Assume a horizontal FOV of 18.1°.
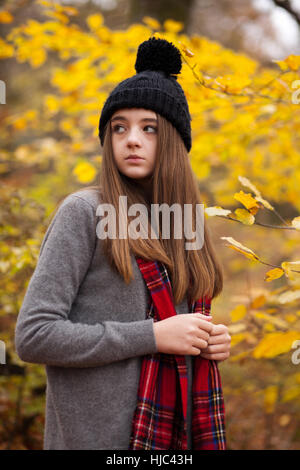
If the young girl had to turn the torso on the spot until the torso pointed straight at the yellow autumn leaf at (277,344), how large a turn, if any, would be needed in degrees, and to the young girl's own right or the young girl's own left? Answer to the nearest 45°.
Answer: approximately 90° to the young girl's own left

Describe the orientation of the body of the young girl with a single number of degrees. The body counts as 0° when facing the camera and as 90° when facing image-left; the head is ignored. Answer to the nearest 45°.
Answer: approximately 315°

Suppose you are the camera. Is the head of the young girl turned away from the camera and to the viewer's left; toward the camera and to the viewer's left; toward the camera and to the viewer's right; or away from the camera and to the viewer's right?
toward the camera and to the viewer's left
